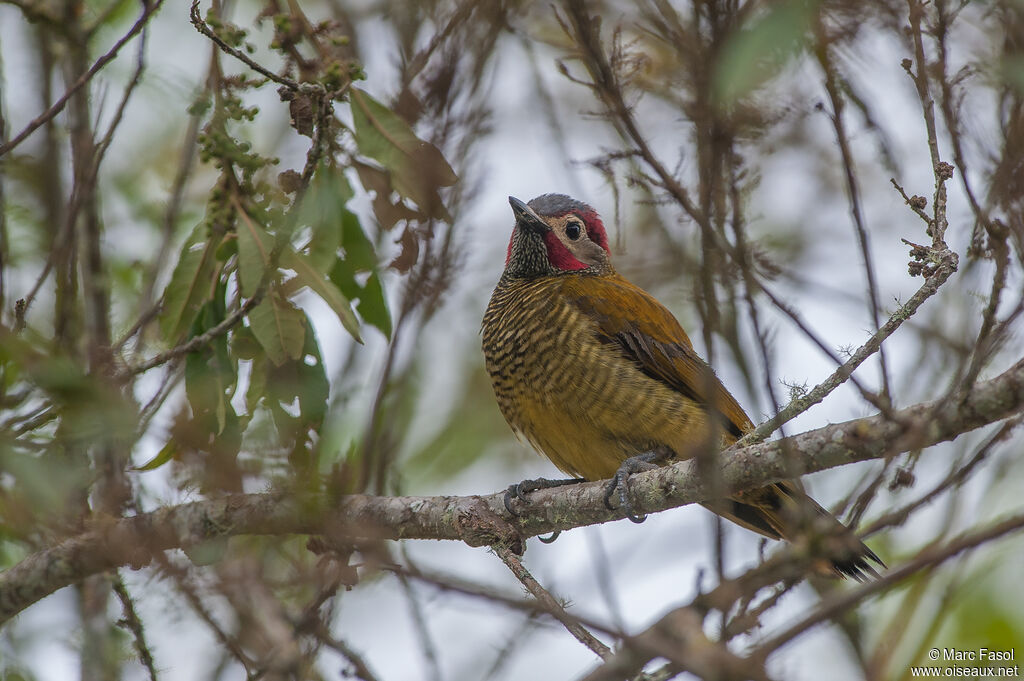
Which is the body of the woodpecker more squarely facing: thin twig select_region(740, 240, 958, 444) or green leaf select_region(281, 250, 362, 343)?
the green leaf

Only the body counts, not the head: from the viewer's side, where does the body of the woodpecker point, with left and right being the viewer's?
facing the viewer and to the left of the viewer

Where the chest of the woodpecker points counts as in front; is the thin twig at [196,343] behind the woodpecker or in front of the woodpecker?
in front

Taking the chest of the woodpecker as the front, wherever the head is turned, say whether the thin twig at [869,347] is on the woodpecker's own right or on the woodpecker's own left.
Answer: on the woodpecker's own left

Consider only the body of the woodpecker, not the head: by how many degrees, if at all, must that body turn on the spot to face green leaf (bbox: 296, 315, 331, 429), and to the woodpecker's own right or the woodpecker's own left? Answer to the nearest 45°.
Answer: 0° — it already faces it

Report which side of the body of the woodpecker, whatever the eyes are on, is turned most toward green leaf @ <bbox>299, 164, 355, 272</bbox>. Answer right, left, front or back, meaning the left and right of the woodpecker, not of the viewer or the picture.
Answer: front

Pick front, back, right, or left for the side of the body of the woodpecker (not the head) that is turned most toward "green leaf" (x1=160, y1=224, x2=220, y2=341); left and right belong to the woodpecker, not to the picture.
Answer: front

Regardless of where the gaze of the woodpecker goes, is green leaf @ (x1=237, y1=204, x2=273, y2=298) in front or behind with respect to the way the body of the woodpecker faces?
in front

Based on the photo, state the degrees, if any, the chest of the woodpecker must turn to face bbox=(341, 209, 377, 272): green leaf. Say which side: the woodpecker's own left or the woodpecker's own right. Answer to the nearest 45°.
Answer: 0° — it already faces it

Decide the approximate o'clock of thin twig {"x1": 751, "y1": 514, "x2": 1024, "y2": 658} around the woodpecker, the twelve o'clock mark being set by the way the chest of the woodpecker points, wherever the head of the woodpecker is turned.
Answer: The thin twig is roughly at 7 o'clock from the woodpecker.

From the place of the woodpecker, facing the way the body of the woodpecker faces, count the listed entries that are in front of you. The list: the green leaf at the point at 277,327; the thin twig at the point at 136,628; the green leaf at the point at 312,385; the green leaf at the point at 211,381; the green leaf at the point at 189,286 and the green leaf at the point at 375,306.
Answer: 6

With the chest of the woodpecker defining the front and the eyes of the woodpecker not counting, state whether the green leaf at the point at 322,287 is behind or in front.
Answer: in front
